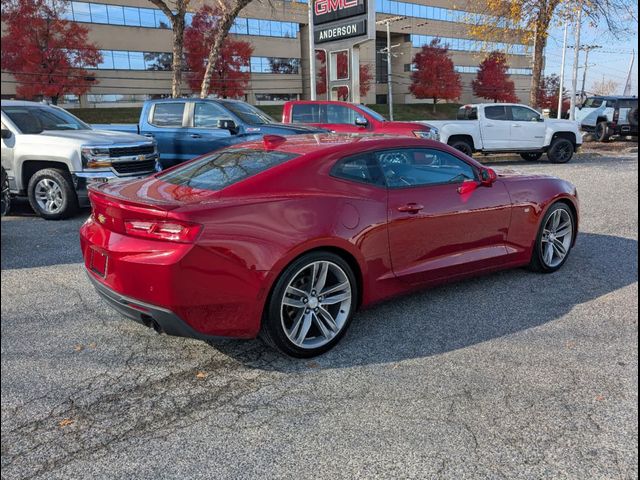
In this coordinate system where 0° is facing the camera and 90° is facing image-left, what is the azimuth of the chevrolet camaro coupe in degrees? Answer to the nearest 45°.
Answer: approximately 225°

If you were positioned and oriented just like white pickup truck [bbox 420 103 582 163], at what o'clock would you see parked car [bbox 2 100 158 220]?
The parked car is roughly at 4 o'clock from the white pickup truck.

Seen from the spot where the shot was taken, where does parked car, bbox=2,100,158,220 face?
facing the viewer and to the right of the viewer

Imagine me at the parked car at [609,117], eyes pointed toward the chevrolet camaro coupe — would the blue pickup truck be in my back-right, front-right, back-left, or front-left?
front-right

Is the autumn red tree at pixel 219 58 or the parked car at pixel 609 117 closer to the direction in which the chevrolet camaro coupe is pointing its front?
the parked car

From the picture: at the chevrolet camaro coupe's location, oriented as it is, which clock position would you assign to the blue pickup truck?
The blue pickup truck is roughly at 10 o'clock from the chevrolet camaro coupe.

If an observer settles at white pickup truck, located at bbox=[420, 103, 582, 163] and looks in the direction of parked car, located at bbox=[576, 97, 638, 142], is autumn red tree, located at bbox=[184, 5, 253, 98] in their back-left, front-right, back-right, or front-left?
front-left

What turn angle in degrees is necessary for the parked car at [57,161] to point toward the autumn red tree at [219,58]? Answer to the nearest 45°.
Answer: approximately 135° to its left

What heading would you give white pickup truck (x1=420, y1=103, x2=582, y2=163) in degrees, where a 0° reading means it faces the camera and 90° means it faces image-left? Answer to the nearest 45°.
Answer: approximately 270°

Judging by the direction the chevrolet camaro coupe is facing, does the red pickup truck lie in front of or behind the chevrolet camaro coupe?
in front

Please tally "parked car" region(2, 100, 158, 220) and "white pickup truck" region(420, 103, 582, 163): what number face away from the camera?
0
